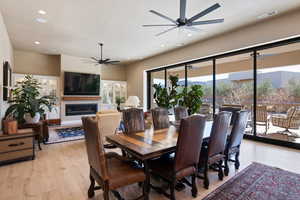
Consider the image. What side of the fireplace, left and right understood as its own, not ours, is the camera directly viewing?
front

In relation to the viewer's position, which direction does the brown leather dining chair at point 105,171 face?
facing away from the viewer and to the right of the viewer

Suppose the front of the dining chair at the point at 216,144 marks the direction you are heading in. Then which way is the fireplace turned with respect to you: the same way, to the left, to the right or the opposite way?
the opposite way

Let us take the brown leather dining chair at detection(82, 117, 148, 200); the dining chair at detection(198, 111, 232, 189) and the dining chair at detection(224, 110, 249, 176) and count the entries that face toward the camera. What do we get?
0

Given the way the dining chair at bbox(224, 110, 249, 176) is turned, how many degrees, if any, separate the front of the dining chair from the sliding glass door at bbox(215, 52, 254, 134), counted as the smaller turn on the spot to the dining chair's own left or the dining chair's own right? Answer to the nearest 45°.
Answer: approximately 45° to the dining chair's own right

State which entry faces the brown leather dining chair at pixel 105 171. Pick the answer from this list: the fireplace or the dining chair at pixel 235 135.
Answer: the fireplace

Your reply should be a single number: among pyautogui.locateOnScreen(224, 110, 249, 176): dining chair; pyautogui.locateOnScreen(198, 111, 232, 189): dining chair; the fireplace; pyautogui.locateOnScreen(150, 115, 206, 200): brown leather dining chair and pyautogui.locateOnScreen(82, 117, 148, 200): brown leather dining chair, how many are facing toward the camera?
1

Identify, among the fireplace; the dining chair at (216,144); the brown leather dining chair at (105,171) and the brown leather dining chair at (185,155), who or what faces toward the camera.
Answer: the fireplace

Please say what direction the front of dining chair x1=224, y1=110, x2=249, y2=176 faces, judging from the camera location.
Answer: facing away from the viewer and to the left of the viewer

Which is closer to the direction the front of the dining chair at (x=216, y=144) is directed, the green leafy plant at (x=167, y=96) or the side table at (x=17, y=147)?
the green leafy plant

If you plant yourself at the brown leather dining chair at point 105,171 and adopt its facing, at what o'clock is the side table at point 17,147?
The side table is roughly at 9 o'clock from the brown leather dining chair.

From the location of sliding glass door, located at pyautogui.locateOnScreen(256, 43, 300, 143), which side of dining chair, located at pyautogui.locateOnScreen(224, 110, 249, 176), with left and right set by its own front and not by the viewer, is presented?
right

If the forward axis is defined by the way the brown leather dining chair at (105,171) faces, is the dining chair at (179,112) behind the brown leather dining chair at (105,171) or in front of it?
in front

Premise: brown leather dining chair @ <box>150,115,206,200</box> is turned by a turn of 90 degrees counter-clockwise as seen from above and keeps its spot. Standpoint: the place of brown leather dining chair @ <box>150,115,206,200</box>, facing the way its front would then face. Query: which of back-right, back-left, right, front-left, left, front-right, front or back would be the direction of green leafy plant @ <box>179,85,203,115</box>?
back-right

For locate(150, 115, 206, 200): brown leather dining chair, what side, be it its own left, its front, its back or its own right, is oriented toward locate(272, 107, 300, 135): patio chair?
right

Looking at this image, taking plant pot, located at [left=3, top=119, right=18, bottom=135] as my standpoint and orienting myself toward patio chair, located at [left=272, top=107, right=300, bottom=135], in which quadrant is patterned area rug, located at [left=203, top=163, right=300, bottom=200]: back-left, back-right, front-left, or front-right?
front-right

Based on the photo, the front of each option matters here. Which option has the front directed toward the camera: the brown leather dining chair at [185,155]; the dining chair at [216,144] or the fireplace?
the fireplace

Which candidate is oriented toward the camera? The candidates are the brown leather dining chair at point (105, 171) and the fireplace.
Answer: the fireplace

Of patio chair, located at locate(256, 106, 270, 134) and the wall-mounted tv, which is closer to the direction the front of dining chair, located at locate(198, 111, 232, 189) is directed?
the wall-mounted tv

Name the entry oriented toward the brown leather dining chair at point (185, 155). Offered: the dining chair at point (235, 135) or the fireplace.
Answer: the fireplace

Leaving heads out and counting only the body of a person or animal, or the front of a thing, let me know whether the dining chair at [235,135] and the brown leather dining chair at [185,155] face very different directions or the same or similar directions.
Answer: same or similar directions
